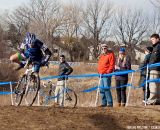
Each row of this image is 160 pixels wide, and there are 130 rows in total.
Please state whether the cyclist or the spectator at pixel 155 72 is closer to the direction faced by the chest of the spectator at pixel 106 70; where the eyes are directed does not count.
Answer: the cyclist

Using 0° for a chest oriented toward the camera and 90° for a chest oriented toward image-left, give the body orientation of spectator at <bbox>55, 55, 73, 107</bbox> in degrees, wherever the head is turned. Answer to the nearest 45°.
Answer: approximately 45°

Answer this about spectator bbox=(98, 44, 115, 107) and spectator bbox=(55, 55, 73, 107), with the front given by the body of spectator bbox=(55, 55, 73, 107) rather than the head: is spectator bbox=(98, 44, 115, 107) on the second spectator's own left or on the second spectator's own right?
on the second spectator's own left

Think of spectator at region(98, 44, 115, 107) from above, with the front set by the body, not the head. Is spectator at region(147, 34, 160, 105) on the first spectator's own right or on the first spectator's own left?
on the first spectator's own left

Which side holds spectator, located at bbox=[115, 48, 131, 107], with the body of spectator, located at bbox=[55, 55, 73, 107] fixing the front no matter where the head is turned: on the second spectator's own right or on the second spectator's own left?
on the second spectator's own left

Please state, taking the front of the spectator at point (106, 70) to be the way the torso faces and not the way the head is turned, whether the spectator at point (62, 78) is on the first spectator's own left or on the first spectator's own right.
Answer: on the first spectator's own right

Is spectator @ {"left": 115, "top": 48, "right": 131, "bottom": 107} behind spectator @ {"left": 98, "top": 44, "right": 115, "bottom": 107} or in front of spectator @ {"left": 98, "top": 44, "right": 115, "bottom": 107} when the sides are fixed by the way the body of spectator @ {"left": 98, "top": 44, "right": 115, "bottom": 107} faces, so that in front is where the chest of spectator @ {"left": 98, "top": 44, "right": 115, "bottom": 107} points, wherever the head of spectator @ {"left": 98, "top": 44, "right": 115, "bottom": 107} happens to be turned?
behind
